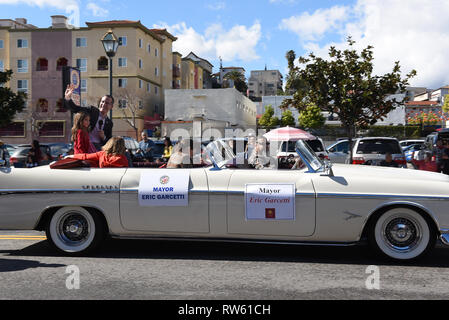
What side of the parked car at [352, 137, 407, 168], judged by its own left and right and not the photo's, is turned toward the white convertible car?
back

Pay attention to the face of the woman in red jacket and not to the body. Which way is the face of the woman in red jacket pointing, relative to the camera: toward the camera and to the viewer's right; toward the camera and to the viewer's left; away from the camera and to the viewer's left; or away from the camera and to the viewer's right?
away from the camera and to the viewer's right

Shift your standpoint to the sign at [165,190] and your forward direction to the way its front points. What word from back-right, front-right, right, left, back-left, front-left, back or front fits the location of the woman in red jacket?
back-right

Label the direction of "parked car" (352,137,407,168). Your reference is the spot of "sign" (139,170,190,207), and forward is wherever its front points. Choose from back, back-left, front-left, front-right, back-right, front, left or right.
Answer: back-left

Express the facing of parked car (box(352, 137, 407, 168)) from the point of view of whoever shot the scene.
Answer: facing away from the viewer

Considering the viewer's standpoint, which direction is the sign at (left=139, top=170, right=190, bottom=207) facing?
facing the viewer

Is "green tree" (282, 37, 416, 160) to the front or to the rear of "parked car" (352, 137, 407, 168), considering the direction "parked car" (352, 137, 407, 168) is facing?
to the front

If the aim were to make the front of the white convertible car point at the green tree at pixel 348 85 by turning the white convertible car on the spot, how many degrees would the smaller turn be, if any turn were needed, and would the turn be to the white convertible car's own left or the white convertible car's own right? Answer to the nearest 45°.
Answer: approximately 90° to the white convertible car's own left

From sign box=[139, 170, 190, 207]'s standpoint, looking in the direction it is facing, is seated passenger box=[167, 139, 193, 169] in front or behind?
behind

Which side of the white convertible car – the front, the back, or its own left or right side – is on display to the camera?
right

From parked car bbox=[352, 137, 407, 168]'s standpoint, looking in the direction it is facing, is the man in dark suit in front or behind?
behind
